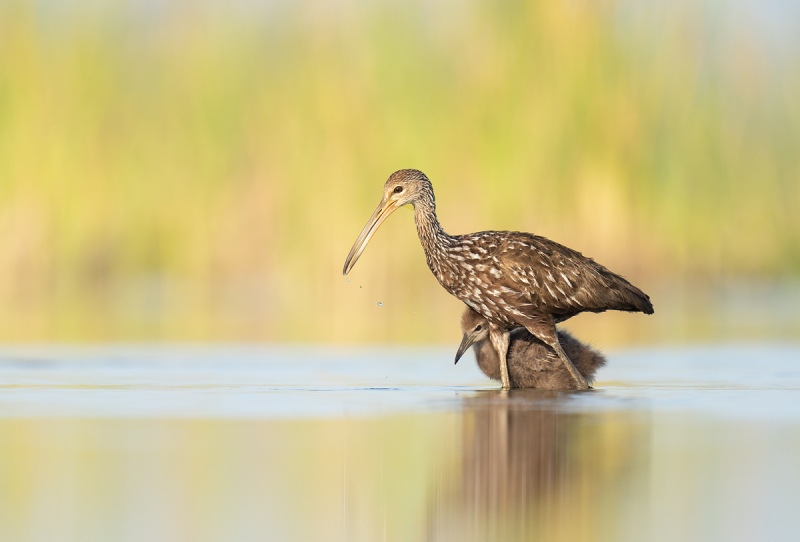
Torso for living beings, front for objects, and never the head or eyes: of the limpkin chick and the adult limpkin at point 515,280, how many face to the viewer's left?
2

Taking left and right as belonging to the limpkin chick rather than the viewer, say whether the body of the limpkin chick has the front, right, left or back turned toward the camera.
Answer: left

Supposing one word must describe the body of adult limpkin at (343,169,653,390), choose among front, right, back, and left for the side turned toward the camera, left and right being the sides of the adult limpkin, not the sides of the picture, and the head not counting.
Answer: left
